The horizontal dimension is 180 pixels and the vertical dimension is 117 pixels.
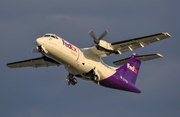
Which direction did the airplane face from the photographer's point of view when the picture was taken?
facing the viewer and to the left of the viewer
